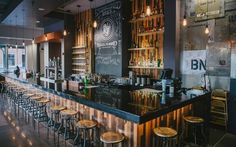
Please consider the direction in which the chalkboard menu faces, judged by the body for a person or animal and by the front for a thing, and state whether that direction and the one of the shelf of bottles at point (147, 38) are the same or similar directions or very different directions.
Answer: same or similar directions

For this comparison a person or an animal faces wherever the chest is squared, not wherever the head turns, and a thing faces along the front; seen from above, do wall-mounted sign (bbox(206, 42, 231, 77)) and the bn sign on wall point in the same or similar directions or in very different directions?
same or similar directions

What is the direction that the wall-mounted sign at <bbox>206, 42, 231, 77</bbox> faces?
toward the camera

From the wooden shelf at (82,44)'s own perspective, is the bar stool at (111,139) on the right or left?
on its left

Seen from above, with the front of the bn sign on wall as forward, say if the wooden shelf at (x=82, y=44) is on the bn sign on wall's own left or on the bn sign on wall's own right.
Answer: on the bn sign on wall's own right

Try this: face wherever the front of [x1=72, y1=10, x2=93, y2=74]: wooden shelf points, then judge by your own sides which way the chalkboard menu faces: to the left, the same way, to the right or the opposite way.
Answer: the same way

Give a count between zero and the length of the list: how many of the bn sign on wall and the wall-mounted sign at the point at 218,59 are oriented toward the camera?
2

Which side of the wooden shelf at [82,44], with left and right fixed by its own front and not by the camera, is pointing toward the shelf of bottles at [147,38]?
left

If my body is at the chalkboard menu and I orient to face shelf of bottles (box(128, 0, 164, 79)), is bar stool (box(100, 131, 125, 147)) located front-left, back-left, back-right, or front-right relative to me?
front-right

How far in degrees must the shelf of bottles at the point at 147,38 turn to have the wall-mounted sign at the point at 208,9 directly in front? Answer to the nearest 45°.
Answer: approximately 90° to its left

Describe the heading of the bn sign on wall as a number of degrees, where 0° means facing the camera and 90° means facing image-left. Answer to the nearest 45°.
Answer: approximately 0°

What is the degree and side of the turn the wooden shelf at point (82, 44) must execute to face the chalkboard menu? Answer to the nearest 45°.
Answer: approximately 90° to its left

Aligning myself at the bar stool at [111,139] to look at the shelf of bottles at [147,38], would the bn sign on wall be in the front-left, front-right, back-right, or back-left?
front-right
